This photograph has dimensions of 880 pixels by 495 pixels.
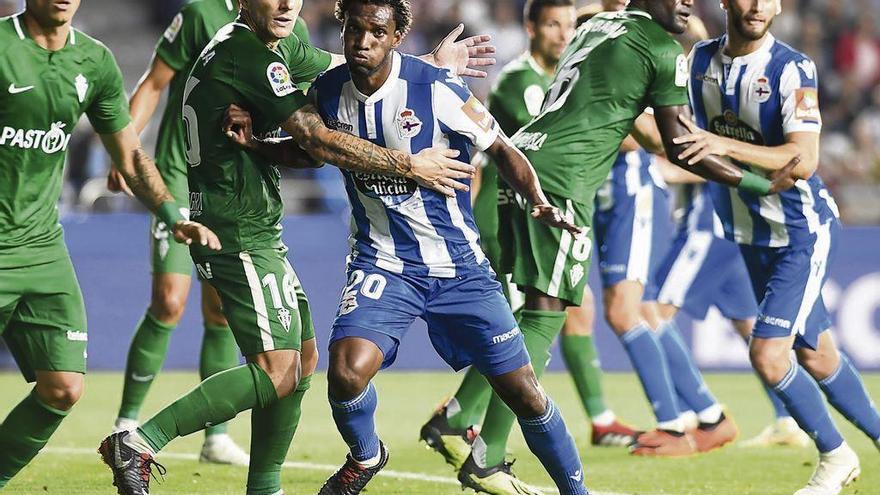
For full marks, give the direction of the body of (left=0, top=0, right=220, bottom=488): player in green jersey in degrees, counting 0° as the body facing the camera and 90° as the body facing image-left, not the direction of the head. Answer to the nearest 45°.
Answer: approximately 0°

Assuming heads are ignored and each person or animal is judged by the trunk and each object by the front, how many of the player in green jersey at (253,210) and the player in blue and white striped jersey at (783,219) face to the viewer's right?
1

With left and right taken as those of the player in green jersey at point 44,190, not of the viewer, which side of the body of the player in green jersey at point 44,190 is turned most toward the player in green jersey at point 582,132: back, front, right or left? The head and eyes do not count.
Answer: left

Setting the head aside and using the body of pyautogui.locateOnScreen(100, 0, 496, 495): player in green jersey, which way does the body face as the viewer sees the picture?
to the viewer's right

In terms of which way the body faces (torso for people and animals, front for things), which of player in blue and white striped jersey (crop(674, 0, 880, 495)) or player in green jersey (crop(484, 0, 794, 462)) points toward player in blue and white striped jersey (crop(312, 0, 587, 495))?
player in blue and white striped jersey (crop(674, 0, 880, 495))

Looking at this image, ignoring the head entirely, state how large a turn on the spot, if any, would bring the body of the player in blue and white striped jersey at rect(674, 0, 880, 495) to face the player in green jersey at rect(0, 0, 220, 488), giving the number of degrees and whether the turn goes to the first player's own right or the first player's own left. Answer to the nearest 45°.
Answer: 0° — they already face them

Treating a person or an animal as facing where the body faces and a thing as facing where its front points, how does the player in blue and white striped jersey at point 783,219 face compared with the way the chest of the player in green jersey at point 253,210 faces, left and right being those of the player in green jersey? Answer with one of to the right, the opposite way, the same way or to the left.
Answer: the opposite way

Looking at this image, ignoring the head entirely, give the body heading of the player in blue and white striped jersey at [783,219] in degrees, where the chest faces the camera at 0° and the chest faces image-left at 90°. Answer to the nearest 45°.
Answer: approximately 45°
